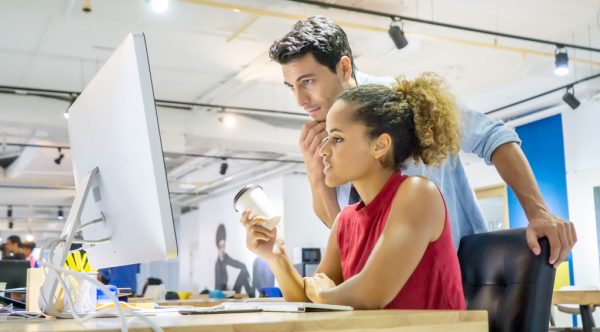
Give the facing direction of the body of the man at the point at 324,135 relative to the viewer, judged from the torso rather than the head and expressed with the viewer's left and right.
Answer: facing the viewer and to the left of the viewer

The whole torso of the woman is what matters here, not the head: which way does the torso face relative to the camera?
to the viewer's left

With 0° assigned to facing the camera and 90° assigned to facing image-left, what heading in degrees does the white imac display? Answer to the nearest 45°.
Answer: approximately 225°

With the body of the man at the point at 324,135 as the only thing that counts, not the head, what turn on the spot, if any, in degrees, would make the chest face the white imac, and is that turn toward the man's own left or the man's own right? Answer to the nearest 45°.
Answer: approximately 45° to the man's own left

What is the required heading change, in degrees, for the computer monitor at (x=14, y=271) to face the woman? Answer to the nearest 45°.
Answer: approximately 180°

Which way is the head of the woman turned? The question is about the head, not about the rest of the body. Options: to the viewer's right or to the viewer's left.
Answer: to the viewer's left

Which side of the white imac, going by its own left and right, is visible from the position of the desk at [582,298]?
front

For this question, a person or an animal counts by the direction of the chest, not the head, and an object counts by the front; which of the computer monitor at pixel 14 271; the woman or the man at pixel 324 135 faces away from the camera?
the computer monitor

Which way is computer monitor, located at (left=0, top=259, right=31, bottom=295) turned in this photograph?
away from the camera
